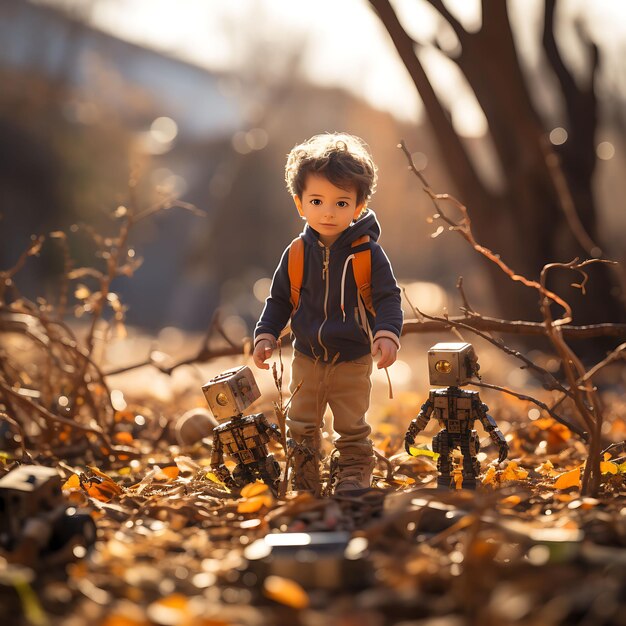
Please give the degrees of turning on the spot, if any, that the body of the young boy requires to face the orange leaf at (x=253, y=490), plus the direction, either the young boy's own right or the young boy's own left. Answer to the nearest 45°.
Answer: approximately 45° to the young boy's own right

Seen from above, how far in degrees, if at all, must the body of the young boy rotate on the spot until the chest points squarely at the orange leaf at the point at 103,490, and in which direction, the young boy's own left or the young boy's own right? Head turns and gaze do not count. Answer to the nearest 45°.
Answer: approximately 90° to the young boy's own right

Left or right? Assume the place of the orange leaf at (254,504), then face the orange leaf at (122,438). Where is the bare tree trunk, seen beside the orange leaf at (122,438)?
right

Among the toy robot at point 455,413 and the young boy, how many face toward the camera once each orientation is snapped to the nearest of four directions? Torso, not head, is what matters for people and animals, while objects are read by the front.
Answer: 2

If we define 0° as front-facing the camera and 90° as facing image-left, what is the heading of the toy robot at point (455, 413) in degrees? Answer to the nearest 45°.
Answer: approximately 0°
